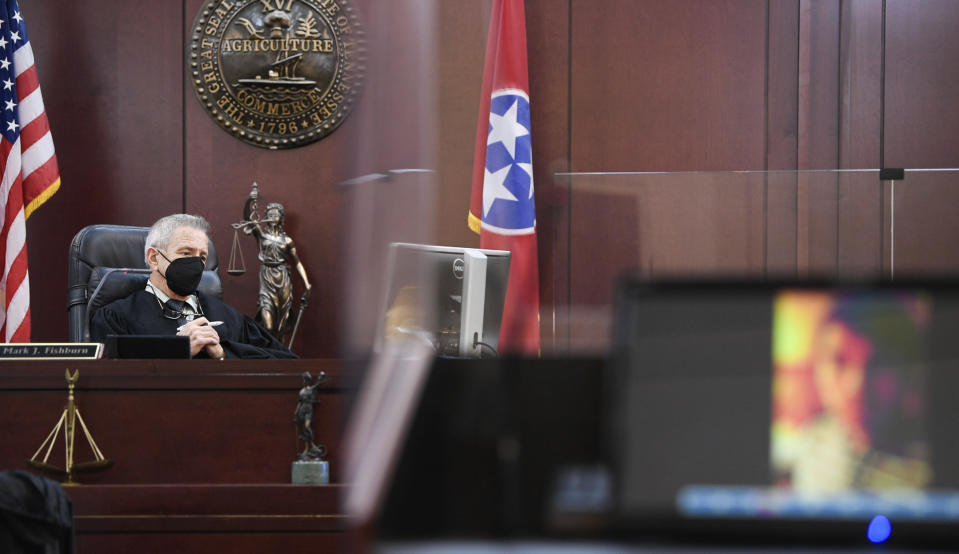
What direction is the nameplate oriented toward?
toward the camera

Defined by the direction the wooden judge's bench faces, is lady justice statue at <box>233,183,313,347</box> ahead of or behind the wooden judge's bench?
behind

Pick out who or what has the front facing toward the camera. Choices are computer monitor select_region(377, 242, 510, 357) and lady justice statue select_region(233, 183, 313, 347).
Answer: the lady justice statue

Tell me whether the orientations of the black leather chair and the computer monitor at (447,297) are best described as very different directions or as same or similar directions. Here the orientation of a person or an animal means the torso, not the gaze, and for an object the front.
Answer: very different directions

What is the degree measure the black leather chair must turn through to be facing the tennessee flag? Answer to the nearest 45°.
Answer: approximately 45° to its left

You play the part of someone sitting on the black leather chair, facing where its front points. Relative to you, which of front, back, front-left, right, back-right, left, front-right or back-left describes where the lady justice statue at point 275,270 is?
left

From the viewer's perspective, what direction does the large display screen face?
toward the camera

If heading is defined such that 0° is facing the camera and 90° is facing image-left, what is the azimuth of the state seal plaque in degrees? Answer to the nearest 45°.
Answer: approximately 0°

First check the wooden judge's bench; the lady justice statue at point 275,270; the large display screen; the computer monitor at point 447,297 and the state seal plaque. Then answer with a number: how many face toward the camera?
4

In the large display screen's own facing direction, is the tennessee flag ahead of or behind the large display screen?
behind

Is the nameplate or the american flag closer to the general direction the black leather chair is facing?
the nameplate

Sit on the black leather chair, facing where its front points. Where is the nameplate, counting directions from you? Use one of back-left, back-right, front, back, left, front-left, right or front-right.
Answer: front-right

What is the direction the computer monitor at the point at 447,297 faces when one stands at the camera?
facing away from the viewer and to the left of the viewer

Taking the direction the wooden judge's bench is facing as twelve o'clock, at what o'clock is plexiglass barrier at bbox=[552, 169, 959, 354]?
The plexiglass barrier is roughly at 9 o'clock from the wooden judge's bench.
